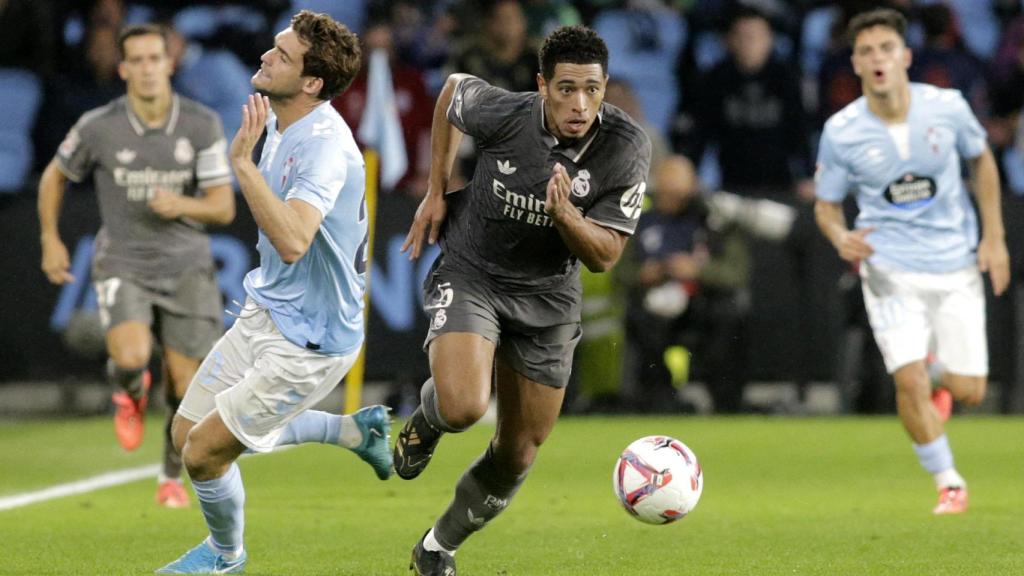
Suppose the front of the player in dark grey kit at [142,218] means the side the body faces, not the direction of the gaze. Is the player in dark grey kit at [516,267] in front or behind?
in front

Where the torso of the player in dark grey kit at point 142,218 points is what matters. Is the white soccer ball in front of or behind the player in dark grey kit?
in front

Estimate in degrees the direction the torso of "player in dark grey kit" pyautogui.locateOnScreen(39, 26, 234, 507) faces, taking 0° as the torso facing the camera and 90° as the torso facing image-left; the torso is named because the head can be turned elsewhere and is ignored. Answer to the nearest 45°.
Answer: approximately 0°
